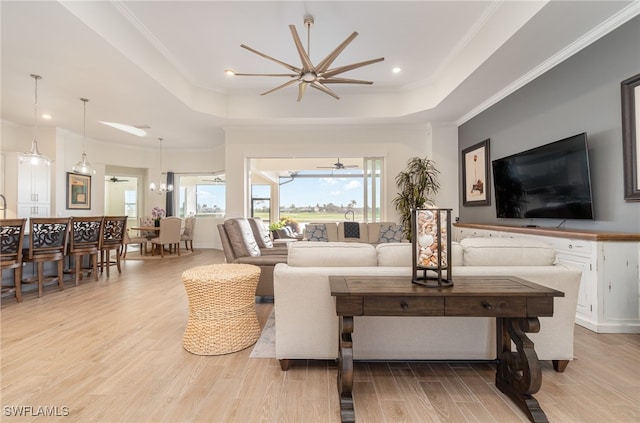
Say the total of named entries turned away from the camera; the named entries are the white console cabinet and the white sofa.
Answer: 1

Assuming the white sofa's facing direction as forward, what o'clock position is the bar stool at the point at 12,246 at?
The bar stool is roughly at 9 o'clock from the white sofa.

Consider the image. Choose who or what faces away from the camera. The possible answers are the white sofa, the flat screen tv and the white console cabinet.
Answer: the white sofa

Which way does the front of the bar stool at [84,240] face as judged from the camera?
facing away from the viewer and to the left of the viewer

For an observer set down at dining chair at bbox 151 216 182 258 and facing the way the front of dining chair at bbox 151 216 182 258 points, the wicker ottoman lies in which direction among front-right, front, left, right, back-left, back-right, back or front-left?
back-left

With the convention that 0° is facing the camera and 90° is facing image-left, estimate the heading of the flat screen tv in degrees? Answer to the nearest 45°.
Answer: approximately 45°

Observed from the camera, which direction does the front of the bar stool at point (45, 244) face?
facing away from the viewer and to the left of the viewer

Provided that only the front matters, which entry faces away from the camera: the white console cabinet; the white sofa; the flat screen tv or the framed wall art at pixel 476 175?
the white sofa

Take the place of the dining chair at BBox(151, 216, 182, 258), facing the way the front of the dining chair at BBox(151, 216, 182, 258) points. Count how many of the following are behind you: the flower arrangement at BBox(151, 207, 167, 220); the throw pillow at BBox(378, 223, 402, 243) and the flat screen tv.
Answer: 2

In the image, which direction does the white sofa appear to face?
away from the camera

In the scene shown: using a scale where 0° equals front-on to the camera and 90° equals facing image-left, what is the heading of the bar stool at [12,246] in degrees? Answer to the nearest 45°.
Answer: approximately 135°

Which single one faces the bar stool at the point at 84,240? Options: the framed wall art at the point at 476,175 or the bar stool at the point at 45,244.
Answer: the framed wall art

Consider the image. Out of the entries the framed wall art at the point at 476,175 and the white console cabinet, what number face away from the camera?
0

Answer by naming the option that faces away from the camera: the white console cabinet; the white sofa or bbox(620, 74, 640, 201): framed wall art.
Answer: the white sofa
